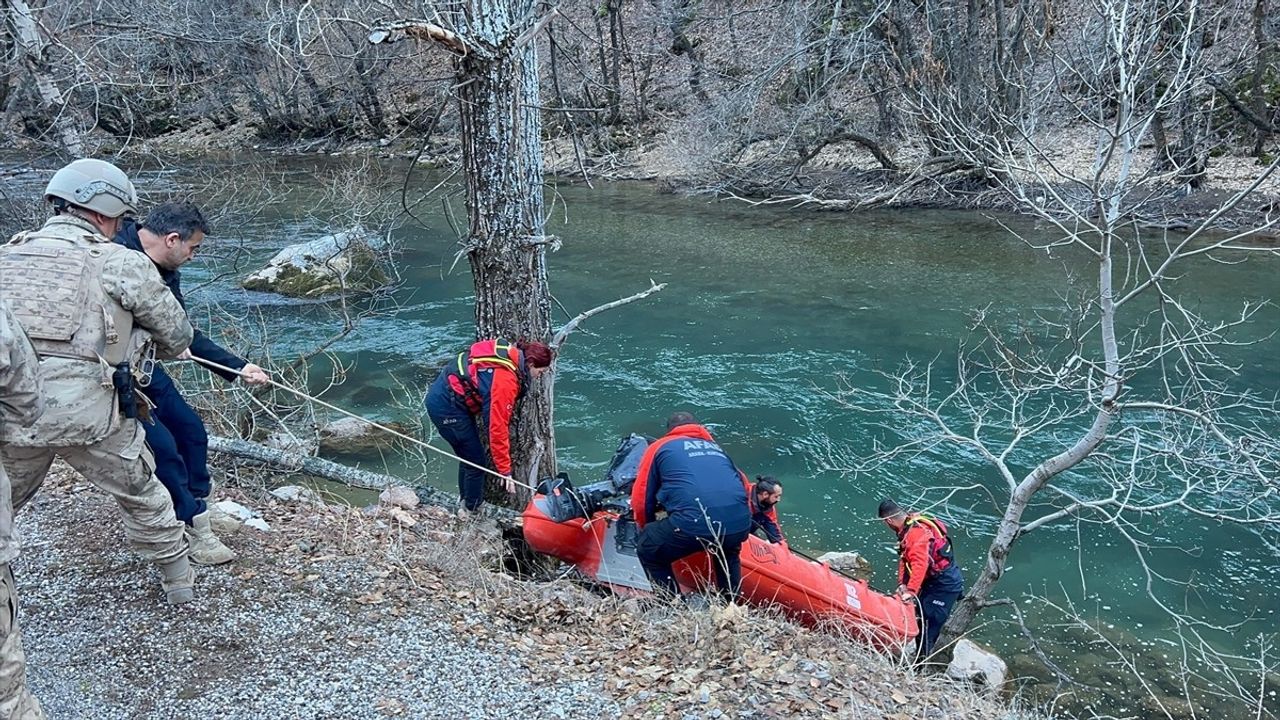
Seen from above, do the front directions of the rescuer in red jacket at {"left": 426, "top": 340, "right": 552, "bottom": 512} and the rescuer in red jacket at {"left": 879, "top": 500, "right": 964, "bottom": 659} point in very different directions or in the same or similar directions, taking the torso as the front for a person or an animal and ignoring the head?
very different directions

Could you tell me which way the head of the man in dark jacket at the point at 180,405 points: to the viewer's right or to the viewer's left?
to the viewer's right

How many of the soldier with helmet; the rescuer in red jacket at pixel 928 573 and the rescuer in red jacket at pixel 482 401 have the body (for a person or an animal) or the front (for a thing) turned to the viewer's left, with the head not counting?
1

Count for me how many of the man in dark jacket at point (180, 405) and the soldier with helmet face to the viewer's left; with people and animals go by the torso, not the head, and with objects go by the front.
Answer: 0

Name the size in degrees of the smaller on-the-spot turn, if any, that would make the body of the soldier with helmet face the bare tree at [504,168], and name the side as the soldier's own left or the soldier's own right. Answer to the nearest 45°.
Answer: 0° — they already face it

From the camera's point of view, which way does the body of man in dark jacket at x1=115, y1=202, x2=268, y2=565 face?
to the viewer's right

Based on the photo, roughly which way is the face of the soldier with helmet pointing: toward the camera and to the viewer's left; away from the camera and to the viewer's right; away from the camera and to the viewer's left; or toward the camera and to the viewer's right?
away from the camera and to the viewer's right

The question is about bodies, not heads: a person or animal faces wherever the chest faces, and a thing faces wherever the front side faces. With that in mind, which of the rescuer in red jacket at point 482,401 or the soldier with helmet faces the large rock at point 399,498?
the soldier with helmet

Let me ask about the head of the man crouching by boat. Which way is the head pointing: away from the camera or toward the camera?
away from the camera

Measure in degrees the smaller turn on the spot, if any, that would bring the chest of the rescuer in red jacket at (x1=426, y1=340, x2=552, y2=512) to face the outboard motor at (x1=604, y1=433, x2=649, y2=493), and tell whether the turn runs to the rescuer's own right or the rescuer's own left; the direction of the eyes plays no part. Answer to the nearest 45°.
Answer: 0° — they already face it

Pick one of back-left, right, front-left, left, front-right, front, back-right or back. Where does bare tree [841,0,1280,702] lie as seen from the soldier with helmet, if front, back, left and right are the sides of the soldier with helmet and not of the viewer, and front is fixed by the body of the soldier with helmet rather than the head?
front-right

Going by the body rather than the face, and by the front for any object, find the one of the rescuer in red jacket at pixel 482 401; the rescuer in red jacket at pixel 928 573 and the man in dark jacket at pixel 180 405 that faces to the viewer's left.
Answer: the rescuer in red jacket at pixel 928 573

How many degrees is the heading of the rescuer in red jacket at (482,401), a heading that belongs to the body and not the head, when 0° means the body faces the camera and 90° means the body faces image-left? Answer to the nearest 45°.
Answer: approximately 270°

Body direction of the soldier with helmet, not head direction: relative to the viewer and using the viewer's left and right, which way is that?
facing away from the viewer and to the right of the viewer

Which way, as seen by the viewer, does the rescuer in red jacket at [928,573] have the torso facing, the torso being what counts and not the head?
to the viewer's left
